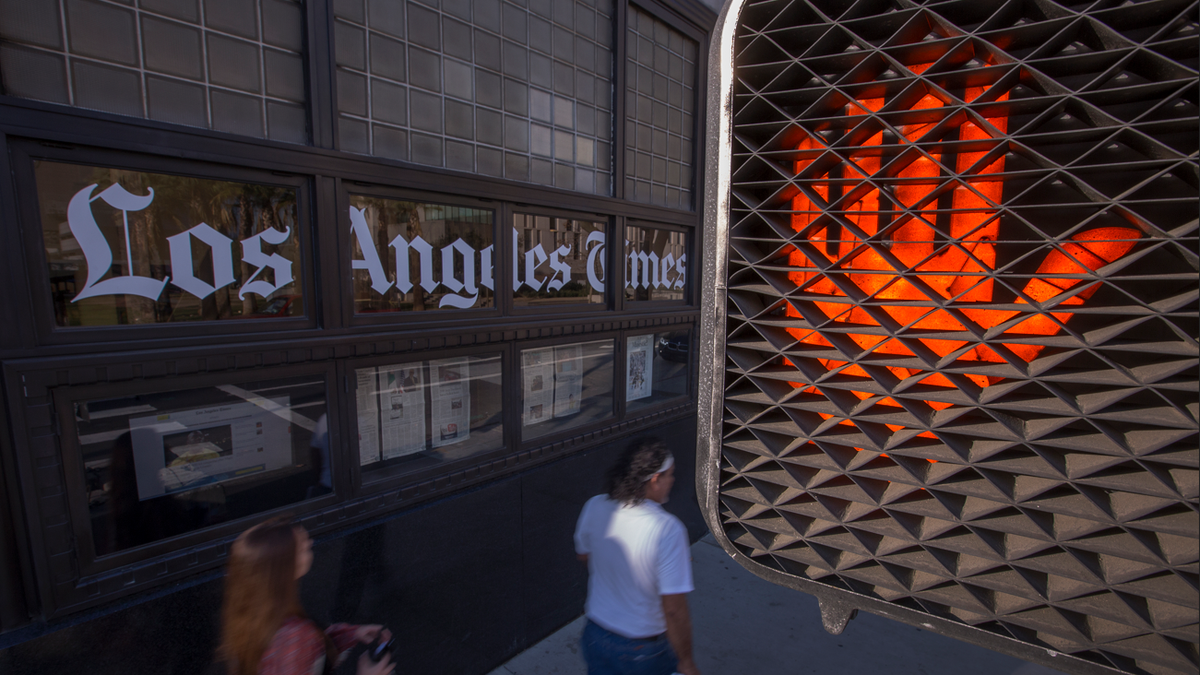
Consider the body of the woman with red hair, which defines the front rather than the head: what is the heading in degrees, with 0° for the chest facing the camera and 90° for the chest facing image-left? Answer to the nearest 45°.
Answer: approximately 225°

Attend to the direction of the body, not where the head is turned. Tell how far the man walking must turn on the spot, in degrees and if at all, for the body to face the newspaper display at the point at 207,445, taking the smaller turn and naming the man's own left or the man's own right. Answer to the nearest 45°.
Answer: approximately 135° to the man's own left

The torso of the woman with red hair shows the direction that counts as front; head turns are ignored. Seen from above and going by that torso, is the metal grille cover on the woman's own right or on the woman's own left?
on the woman's own right

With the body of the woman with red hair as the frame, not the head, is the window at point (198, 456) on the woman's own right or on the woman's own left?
on the woman's own left

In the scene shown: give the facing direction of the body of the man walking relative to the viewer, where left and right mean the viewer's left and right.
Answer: facing away from the viewer and to the right of the viewer

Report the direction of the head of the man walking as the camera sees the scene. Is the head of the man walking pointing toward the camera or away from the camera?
away from the camera
